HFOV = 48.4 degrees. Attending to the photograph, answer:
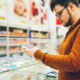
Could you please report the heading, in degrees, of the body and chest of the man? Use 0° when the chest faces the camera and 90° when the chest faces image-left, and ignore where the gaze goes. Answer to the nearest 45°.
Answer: approximately 90°

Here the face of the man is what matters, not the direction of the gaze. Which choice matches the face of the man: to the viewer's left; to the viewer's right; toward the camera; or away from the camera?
to the viewer's left
